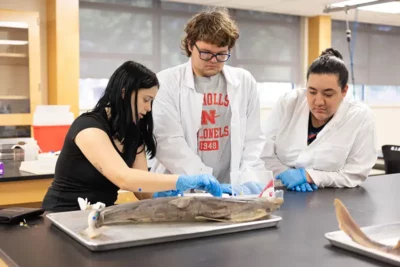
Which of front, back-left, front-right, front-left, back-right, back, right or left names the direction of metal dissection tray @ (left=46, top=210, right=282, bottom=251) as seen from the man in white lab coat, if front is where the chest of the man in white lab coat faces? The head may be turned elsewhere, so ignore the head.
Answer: front

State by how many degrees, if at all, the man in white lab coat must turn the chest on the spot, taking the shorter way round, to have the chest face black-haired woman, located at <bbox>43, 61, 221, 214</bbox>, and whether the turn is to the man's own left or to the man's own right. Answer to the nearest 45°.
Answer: approximately 45° to the man's own right

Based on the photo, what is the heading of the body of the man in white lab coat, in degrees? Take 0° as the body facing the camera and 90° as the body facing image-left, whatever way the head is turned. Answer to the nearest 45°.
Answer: approximately 0°

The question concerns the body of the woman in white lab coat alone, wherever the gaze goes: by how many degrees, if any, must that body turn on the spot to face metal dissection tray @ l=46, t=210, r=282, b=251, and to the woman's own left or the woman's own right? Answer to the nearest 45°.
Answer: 0° — they already face it

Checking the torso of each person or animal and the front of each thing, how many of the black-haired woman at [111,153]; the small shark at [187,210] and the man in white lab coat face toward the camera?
1

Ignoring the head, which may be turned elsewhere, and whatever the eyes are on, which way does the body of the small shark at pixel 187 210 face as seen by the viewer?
to the viewer's right

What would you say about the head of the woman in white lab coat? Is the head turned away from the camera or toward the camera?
toward the camera

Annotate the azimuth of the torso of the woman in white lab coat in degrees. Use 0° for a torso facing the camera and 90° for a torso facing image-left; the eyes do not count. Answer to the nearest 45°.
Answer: approximately 45°

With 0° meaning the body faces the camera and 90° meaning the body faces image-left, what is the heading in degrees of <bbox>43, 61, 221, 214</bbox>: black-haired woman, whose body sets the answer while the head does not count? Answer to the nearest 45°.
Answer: approximately 270°

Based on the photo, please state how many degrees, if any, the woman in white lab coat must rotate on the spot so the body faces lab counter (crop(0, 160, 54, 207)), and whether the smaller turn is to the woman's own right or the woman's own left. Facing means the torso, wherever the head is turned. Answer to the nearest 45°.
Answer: approximately 45° to the woman's own right

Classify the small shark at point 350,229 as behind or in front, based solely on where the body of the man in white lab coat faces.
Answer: in front

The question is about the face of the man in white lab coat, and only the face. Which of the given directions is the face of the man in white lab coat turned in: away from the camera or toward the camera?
toward the camera

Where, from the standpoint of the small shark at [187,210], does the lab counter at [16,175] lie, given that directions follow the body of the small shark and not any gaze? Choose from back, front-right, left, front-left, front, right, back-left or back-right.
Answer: back-left

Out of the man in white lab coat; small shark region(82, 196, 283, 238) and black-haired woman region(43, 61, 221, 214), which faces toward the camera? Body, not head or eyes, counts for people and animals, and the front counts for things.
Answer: the man in white lab coat

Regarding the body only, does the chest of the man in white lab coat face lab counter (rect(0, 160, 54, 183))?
no

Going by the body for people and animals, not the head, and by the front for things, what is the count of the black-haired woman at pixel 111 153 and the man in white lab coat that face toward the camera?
1

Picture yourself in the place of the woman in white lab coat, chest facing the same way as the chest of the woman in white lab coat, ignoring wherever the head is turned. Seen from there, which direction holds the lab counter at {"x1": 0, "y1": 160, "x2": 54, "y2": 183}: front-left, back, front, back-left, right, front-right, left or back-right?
front-right

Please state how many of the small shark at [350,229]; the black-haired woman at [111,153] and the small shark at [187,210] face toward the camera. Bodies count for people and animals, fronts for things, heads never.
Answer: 0
